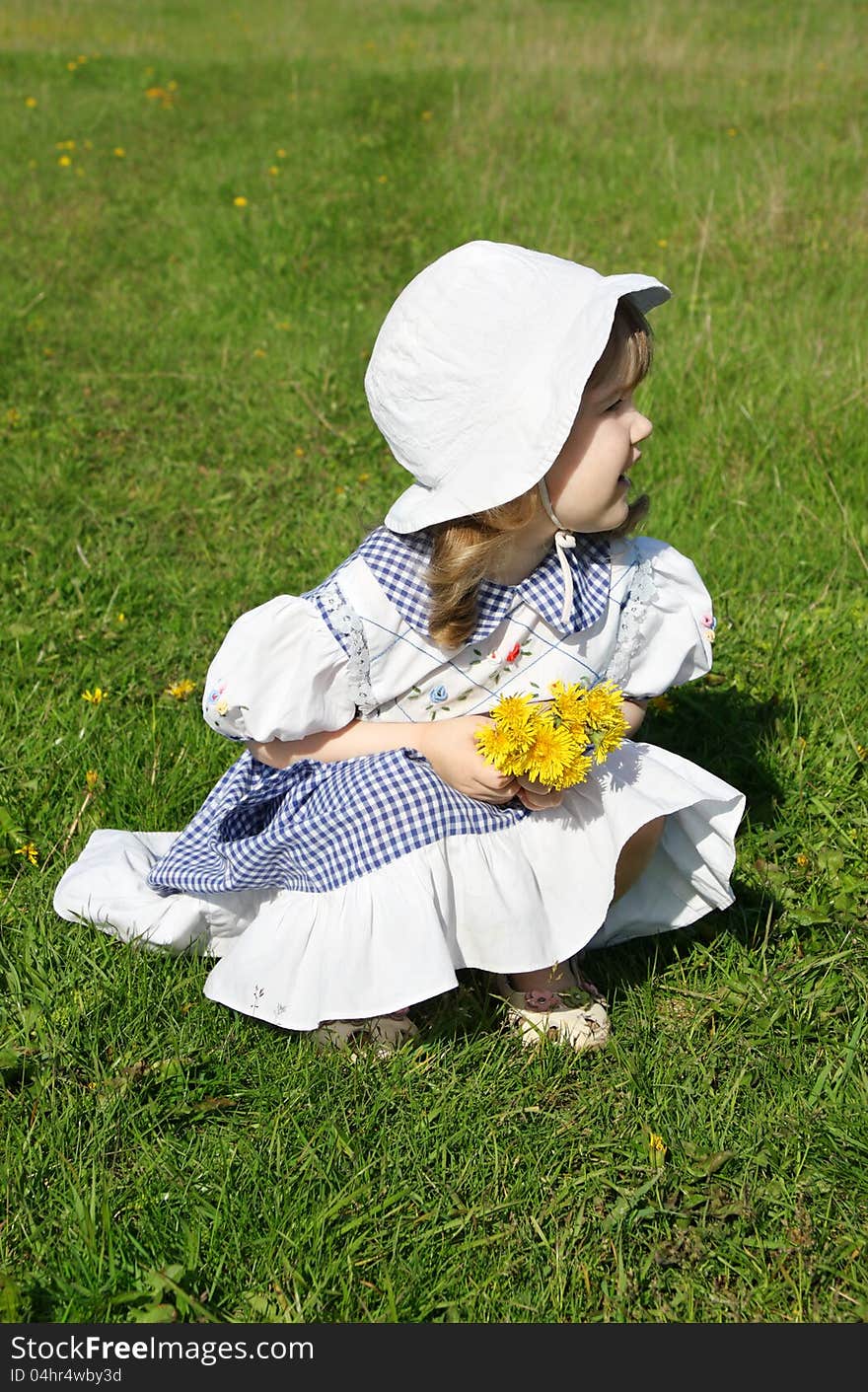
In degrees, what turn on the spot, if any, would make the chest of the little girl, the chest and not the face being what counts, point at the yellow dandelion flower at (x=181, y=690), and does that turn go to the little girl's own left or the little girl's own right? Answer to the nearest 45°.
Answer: approximately 180°

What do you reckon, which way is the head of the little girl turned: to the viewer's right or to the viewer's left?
to the viewer's right

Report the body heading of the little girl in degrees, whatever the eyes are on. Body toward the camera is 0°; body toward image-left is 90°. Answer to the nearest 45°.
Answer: approximately 315°
